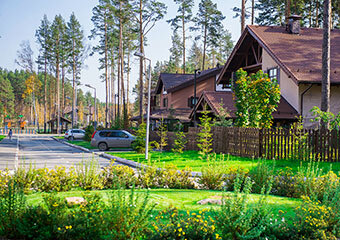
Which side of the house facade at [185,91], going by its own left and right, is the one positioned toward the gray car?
front

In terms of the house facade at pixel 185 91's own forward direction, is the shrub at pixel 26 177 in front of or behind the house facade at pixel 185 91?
in front

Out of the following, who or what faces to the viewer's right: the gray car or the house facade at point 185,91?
the gray car

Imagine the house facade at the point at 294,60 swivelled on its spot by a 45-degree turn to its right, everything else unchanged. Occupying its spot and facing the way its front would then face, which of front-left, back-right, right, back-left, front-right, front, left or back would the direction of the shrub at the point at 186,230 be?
left

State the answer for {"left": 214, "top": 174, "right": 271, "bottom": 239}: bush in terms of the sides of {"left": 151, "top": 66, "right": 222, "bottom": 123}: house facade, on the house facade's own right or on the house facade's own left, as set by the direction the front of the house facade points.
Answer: on the house facade's own left

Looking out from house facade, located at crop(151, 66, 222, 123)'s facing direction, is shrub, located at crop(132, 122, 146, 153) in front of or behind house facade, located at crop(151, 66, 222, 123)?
in front

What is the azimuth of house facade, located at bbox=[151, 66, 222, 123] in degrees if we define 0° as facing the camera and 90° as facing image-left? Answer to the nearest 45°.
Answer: approximately 45°

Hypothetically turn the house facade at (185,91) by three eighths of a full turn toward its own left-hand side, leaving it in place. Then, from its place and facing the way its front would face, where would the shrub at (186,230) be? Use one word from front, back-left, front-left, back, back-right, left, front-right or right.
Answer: right

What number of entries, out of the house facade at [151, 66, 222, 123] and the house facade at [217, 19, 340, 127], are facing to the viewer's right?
0

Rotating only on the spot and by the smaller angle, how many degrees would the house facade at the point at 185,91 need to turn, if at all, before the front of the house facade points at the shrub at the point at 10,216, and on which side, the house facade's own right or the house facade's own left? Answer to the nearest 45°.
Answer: approximately 45° to the house facade's own left

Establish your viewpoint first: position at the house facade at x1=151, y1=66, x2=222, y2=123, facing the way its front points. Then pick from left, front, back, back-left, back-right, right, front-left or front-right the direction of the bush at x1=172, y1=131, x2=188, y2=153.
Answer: front-left

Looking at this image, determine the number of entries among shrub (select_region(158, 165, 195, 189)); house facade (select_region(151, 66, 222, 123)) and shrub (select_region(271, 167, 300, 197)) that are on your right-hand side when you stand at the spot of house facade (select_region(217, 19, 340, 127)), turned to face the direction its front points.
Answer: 1

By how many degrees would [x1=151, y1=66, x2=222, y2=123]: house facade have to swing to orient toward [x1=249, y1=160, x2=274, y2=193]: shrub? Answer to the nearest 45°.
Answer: approximately 45° to its left

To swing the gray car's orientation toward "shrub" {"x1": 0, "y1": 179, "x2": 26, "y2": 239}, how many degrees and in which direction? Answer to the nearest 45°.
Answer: approximately 90° to its right
